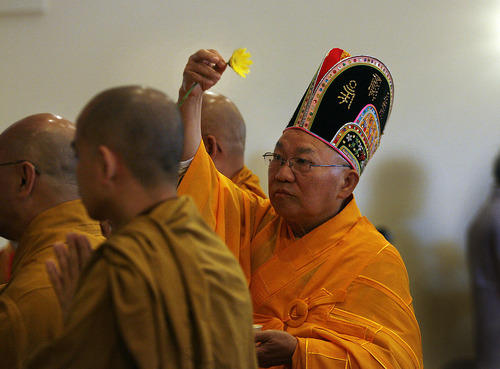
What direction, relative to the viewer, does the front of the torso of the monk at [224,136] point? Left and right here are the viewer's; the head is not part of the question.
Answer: facing away from the viewer and to the left of the viewer

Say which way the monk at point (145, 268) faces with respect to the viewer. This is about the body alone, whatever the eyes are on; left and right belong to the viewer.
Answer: facing away from the viewer and to the left of the viewer

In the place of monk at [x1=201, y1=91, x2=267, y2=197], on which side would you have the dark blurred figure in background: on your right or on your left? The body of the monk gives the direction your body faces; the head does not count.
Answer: on your right

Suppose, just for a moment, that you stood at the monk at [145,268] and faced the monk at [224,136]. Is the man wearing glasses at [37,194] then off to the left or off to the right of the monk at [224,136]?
left

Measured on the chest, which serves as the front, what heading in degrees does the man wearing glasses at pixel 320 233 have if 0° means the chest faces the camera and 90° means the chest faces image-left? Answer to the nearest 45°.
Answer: approximately 45°
